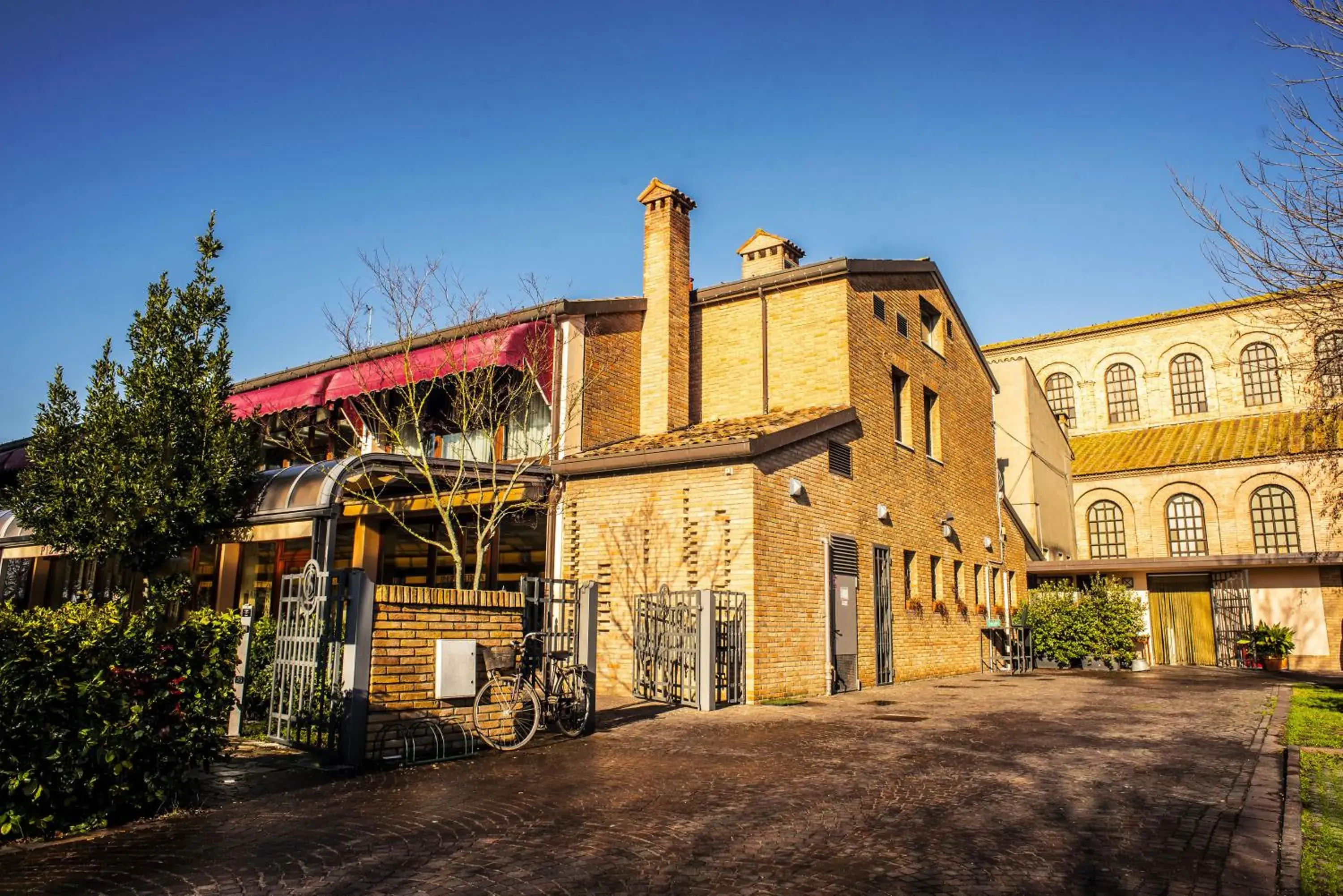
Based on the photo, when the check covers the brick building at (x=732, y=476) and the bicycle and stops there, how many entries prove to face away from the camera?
0

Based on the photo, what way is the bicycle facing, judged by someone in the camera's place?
facing the viewer and to the left of the viewer

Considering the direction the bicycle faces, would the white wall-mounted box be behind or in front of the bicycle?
in front

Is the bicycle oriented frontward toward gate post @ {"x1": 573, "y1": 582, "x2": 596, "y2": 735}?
no

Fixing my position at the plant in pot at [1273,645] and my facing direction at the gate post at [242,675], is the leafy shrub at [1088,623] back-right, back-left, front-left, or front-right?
front-right

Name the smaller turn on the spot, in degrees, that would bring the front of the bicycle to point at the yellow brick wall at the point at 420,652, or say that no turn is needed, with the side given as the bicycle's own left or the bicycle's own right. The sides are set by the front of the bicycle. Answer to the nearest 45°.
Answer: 0° — it already faces it

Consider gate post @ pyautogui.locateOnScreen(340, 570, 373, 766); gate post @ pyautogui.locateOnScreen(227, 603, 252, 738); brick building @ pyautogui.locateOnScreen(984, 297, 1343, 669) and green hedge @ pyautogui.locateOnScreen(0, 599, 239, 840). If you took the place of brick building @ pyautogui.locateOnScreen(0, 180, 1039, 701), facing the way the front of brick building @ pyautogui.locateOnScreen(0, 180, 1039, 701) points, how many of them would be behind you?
1

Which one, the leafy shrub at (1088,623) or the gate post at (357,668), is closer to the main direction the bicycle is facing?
the gate post

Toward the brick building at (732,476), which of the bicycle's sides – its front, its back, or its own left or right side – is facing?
back

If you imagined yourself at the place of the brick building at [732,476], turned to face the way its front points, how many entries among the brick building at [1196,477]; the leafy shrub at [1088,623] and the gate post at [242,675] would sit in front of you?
1

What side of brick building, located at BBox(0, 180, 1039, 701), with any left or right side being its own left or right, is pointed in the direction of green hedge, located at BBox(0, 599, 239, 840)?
front

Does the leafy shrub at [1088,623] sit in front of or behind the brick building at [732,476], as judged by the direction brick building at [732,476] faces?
behind

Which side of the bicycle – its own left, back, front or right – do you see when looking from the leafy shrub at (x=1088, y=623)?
back

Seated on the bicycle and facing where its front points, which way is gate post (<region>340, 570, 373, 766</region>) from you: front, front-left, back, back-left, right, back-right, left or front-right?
front
